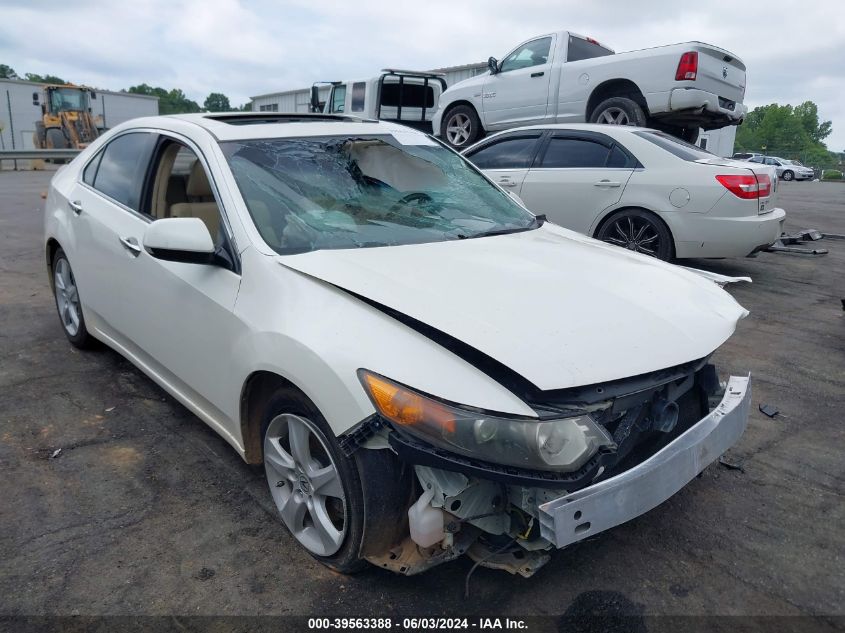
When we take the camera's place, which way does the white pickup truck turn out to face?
facing away from the viewer and to the left of the viewer

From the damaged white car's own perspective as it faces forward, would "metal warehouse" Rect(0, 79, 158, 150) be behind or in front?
behind

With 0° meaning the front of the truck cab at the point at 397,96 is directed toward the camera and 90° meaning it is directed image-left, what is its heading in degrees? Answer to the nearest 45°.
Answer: approximately 135°

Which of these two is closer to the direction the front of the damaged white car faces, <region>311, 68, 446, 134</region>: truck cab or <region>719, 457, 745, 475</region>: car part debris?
the car part debris

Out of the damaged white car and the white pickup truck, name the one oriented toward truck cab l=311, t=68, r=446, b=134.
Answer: the white pickup truck

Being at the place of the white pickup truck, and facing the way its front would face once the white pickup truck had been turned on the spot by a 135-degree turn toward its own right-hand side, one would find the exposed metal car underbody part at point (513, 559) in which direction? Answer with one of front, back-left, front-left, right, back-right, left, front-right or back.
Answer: right

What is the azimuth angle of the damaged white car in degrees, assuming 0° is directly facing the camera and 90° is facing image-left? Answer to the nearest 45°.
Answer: approximately 315°

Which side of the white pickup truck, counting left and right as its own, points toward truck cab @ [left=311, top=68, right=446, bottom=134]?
front

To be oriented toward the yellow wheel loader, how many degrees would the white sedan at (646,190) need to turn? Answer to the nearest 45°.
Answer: approximately 45° to its right

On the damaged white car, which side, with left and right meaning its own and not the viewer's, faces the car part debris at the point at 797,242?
left

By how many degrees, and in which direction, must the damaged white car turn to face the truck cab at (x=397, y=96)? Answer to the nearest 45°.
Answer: approximately 135° to its left

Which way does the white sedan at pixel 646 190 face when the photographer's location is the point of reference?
facing to the left of the viewer

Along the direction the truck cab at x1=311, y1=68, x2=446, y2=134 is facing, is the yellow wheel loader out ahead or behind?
ahead

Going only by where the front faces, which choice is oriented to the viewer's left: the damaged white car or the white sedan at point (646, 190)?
the white sedan

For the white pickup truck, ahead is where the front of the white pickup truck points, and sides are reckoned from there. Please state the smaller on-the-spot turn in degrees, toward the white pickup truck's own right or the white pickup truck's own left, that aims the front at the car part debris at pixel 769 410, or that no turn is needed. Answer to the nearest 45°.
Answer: approximately 135° to the white pickup truck's own left

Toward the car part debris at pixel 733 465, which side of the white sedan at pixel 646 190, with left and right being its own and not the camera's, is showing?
left
